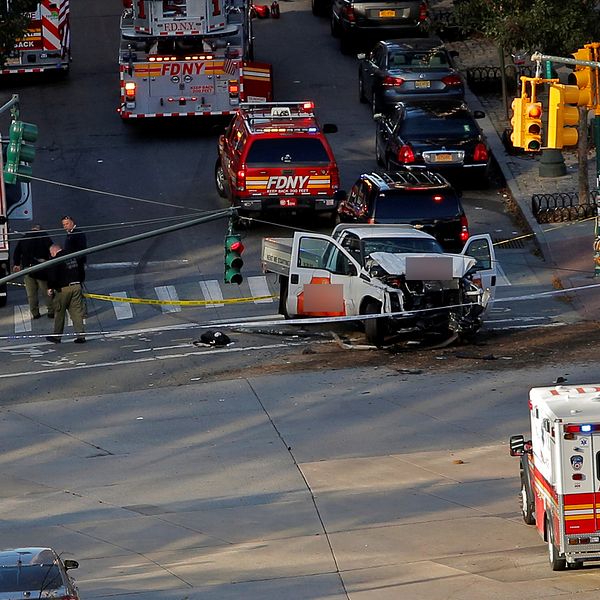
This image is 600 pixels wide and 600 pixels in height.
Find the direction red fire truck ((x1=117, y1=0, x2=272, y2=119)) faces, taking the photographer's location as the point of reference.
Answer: facing away from the viewer

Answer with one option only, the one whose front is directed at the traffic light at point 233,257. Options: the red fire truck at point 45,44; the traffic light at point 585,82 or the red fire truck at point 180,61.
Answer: the traffic light at point 585,82

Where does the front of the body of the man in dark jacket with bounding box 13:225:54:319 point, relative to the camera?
away from the camera

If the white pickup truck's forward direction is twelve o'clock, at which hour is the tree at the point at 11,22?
The tree is roughly at 6 o'clock from the white pickup truck.

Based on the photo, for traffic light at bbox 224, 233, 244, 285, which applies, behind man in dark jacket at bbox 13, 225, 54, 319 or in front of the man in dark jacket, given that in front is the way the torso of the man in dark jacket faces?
behind

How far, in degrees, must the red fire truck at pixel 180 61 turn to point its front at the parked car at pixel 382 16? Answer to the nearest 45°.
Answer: approximately 45° to its right

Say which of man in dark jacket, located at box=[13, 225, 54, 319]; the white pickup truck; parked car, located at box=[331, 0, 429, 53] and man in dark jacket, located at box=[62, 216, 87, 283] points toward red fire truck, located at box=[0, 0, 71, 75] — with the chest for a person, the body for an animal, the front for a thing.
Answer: man in dark jacket, located at box=[13, 225, 54, 319]

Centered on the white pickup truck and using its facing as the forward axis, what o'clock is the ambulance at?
The ambulance is roughly at 1 o'clock from the white pickup truck.

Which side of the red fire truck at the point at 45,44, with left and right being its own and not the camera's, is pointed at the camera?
back
